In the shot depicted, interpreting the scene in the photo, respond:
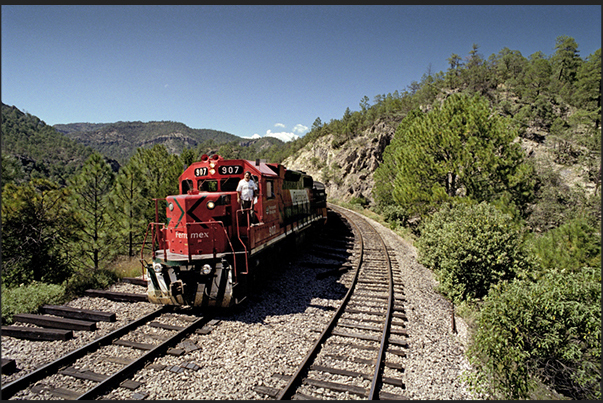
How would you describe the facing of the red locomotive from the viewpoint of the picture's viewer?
facing the viewer and to the left of the viewer

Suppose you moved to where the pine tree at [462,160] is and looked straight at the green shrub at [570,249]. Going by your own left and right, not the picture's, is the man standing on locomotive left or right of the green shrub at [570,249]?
right

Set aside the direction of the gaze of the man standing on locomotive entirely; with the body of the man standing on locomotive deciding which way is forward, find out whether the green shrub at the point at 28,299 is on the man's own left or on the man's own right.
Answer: on the man's own right

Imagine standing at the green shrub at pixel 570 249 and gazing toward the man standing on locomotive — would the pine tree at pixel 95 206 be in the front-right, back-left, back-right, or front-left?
front-right

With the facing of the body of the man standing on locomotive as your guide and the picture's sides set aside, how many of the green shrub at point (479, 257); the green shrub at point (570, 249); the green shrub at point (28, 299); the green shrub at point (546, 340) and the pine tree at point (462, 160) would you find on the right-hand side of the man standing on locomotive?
1

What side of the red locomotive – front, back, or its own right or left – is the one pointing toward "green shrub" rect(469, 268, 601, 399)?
left

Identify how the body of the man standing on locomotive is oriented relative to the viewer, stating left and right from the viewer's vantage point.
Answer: facing the viewer

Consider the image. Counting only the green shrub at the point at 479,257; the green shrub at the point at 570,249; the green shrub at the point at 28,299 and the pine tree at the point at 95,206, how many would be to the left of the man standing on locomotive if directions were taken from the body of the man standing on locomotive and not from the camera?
2
